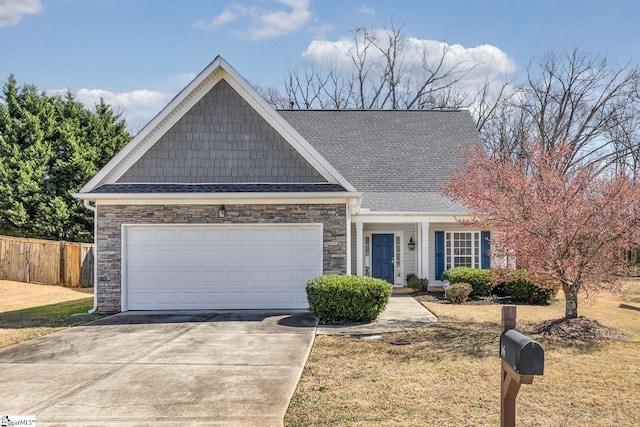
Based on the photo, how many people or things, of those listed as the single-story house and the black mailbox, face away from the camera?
0

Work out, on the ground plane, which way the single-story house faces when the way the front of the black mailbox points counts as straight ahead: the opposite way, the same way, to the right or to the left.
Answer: the same way

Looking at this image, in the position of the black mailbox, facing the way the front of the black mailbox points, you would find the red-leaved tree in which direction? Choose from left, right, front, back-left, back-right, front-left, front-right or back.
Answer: back-left

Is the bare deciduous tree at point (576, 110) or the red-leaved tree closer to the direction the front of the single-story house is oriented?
the red-leaved tree

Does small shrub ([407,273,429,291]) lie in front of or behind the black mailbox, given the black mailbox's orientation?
behind

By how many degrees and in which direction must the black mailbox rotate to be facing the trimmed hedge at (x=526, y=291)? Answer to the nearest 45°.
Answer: approximately 135° to its left

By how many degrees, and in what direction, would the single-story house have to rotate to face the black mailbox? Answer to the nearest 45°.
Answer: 0° — it already faces it

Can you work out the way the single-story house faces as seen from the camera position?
facing the viewer

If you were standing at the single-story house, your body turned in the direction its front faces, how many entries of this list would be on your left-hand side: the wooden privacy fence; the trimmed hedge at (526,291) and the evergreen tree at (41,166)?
1

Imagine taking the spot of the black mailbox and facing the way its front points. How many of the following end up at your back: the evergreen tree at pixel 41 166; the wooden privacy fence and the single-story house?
3

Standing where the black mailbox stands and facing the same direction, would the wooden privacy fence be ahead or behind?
behind

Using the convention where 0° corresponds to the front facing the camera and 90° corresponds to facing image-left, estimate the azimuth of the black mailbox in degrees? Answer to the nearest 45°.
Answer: approximately 315°

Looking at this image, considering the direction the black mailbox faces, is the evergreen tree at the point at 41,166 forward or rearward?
rearward

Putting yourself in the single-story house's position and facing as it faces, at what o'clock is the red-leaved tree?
The red-leaved tree is roughly at 10 o'clock from the single-story house.
